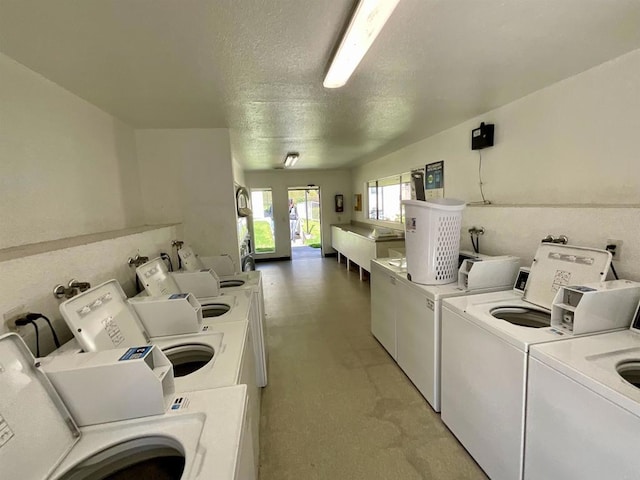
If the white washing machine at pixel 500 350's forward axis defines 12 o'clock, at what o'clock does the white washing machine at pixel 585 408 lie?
the white washing machine at pixel 585 408 is roughly at 9 o'clock from the white washing machine at pixel 500 350.

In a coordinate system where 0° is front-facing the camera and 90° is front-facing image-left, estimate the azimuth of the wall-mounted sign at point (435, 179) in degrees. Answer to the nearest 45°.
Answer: approximately 45°

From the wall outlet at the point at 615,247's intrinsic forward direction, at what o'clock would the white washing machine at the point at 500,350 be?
The white washing machine is roughly at 12 o'clock from the wall outlet.

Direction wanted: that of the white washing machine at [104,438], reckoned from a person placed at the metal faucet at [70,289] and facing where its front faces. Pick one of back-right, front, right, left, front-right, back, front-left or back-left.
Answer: front-right

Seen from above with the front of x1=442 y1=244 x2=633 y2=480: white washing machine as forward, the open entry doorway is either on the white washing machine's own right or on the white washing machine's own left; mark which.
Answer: on the white washing machine's own right

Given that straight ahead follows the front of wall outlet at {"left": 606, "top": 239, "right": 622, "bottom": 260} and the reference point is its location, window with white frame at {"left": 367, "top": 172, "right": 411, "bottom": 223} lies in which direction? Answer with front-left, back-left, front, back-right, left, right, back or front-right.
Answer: right

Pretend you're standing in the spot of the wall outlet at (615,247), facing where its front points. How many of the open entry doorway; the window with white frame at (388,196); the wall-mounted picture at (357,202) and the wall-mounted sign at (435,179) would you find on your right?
4

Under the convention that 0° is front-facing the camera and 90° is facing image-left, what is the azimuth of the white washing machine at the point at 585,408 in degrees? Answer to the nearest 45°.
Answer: approximately 45°

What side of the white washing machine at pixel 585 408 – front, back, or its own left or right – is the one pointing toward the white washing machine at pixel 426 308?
right

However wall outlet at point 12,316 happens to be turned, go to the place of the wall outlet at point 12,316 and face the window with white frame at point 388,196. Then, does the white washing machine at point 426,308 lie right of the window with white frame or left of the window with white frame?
right

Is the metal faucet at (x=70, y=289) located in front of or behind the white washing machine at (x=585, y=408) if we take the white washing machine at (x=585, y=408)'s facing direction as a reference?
in front

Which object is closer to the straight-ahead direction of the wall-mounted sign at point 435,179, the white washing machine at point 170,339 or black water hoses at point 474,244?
the white washing machine

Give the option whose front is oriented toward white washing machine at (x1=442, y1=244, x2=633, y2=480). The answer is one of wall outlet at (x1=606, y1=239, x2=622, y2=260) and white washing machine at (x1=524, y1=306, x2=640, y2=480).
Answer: the wall outlet

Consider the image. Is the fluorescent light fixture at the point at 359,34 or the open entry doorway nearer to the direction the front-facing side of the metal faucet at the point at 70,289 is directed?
the fluorescent light fixture

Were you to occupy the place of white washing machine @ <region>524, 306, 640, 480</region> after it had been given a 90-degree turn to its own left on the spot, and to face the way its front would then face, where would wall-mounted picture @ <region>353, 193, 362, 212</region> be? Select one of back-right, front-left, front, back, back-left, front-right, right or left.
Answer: back
